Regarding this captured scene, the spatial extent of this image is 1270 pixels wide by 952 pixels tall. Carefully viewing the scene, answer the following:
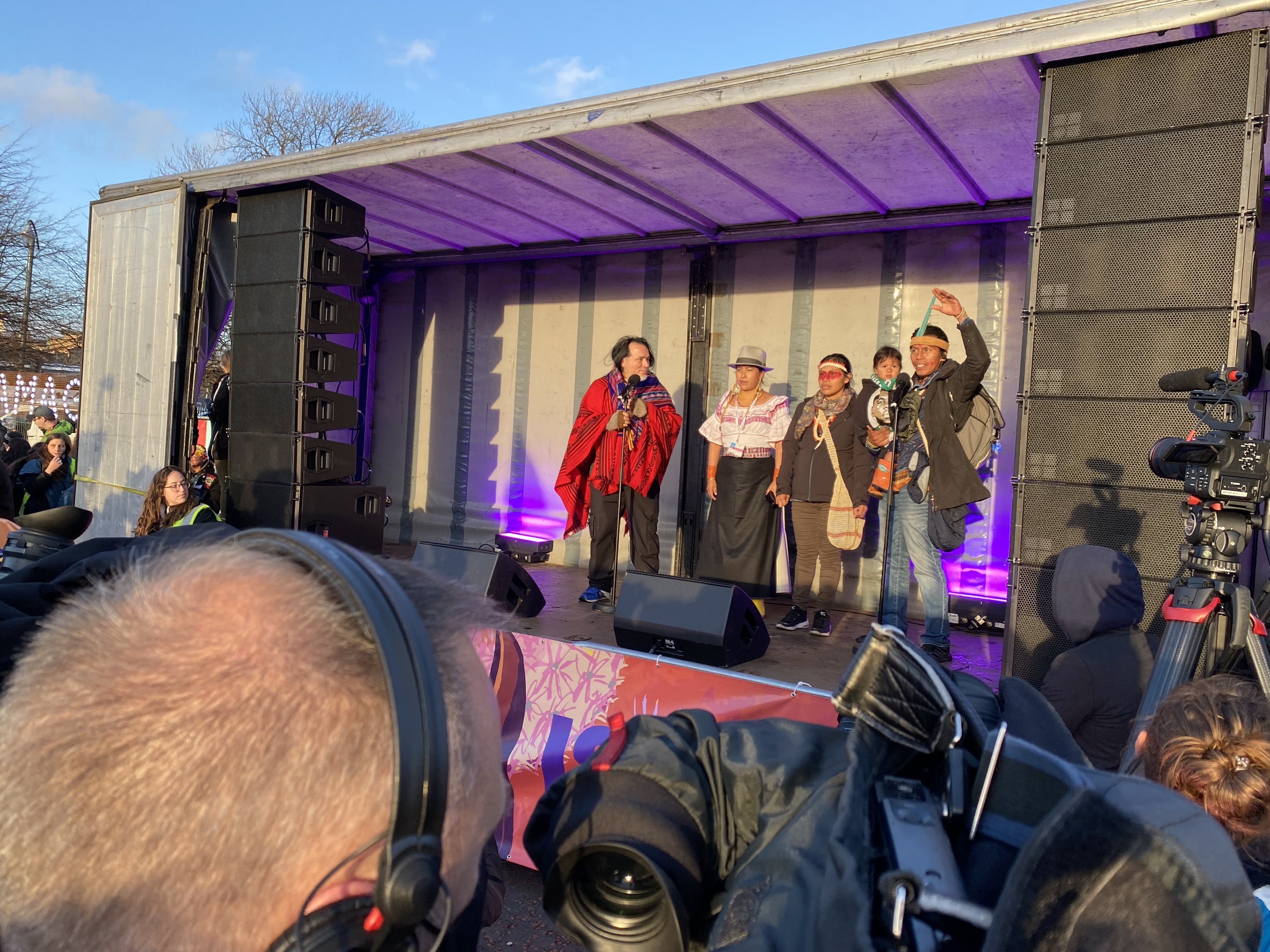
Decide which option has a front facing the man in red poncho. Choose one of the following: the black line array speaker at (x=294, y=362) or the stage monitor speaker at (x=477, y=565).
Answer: the stage monitor speaker

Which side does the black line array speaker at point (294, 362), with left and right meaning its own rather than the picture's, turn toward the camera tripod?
left

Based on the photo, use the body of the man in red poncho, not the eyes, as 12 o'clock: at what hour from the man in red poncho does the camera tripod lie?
The camera tripod is roughly at 11 o'clock from the man in red poncho.

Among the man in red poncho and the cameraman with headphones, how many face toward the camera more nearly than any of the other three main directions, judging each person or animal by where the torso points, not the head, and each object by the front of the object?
1

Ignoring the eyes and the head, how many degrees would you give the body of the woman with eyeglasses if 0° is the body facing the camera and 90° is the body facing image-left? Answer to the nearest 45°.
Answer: approximately 315°

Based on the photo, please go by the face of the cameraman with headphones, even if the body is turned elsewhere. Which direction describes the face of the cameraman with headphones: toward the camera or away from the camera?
away from the camera

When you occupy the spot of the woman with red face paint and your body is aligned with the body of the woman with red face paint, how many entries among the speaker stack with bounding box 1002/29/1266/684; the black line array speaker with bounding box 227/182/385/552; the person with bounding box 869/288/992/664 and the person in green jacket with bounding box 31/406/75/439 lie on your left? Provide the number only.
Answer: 2

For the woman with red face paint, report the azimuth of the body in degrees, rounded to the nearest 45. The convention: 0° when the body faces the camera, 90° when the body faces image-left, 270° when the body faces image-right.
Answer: approximately 45°

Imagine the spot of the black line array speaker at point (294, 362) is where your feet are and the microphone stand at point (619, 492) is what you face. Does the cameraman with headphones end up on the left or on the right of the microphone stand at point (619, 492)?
right

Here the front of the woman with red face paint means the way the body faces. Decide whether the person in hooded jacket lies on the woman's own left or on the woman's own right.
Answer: on the woman's own left

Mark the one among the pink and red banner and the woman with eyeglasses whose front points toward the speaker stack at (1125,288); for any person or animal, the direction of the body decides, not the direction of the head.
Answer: the woman with eyeglasses

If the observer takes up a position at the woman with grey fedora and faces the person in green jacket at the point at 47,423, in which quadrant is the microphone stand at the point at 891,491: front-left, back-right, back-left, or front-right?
back-left

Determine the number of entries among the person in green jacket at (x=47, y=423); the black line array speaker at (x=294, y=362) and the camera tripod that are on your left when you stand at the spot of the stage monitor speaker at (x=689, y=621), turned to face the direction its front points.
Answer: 2

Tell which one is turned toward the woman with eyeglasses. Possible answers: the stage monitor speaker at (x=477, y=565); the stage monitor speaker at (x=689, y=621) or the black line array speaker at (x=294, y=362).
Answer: the black line array speaker
